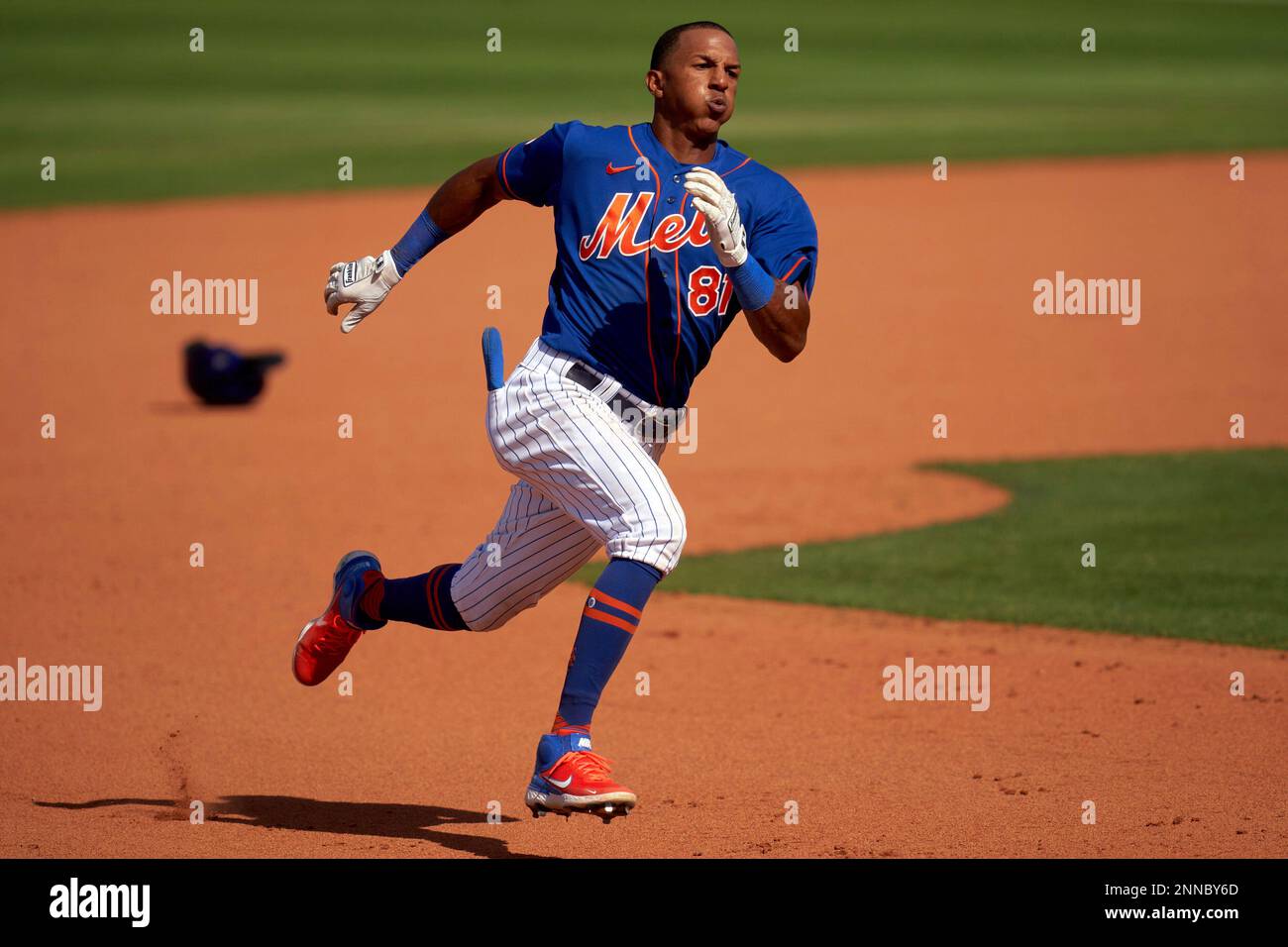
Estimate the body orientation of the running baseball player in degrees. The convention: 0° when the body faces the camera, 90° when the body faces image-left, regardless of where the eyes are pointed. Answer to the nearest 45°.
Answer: approximately 315°

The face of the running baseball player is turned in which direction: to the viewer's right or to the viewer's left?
to the viewer's right
